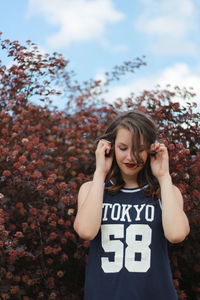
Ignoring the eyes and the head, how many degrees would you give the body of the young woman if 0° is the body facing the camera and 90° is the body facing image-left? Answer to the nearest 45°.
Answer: approximately 0°

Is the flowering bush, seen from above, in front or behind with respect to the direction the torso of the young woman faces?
behind
